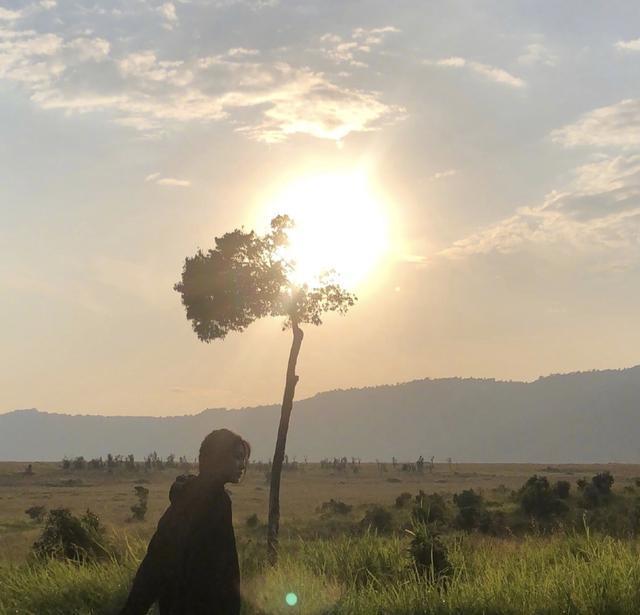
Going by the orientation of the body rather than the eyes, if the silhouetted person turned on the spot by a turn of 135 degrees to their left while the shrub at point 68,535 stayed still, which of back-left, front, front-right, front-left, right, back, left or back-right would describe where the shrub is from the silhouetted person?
front-right

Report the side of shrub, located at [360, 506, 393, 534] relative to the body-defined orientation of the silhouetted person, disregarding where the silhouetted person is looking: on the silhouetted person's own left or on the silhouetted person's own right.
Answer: on the silhouetted person's own left

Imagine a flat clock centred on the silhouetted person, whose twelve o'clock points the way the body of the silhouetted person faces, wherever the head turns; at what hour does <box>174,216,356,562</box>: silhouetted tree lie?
The silhouetted tree is roughly at 9 o'clock from the silhouetted person.

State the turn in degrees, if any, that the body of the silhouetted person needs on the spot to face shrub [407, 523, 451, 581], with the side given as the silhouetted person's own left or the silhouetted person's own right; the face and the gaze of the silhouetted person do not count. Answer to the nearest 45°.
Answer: approximately 45° to the silhouetted person's own left

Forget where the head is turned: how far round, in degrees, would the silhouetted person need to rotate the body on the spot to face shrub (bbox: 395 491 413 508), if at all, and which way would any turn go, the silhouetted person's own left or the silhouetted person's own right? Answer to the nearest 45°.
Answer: approximately 90° to the silhouetted person's own left

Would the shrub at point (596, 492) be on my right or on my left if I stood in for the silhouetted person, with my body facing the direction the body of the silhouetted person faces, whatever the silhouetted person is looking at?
on my left

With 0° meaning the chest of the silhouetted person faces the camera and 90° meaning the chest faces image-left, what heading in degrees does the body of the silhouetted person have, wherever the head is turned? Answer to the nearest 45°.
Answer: approximately 270°

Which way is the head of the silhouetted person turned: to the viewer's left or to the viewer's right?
to the viewer's right

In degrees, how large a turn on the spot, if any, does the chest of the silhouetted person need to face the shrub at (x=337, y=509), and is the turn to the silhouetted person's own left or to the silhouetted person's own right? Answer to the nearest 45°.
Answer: approximately 90° to the silhouetted person's own left

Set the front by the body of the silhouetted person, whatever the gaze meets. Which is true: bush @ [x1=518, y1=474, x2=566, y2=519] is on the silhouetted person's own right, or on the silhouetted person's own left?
on the silhouetted person's own left

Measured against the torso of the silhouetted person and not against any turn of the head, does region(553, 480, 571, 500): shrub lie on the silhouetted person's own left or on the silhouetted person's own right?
on the silhouetted person's own left
